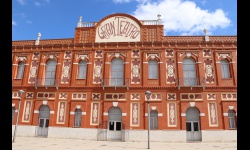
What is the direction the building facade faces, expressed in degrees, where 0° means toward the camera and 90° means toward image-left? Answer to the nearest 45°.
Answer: approximately 0°
